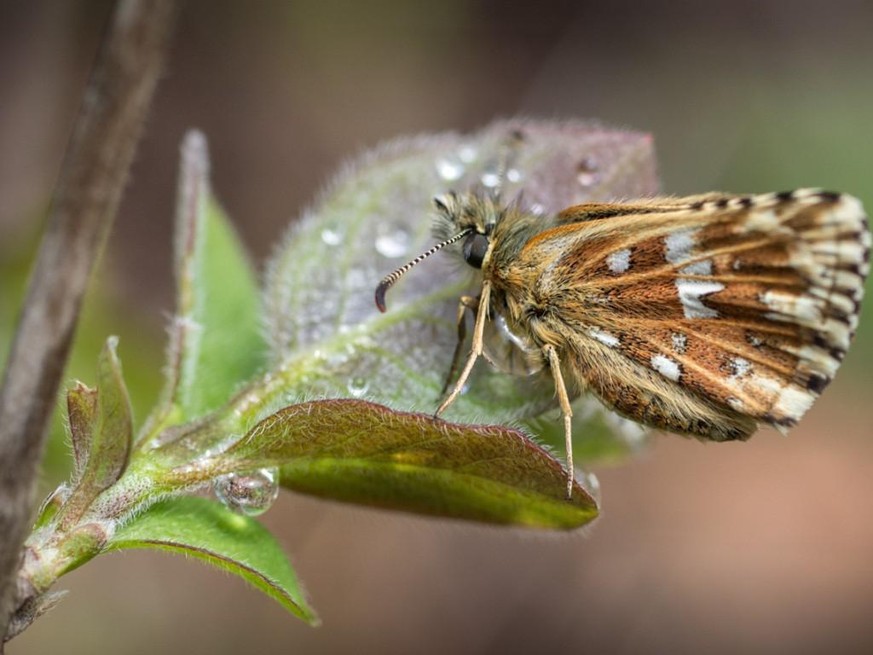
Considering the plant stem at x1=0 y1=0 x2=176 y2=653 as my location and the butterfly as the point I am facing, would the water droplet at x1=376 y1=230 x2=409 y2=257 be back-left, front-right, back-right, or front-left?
front-left

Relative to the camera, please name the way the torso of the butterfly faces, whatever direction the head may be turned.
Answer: to the viewer's left

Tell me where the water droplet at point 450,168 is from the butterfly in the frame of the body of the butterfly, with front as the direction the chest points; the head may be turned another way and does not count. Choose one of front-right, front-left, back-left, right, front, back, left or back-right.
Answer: front

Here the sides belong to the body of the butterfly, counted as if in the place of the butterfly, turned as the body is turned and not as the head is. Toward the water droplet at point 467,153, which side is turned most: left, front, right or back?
front

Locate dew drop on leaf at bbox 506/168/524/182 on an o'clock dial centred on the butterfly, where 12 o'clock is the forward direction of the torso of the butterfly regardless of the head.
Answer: The dew drop on leaf is roughly at 12 o'clock from the butterfly.

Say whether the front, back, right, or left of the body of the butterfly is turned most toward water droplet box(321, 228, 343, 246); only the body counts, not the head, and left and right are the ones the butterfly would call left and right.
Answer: front
